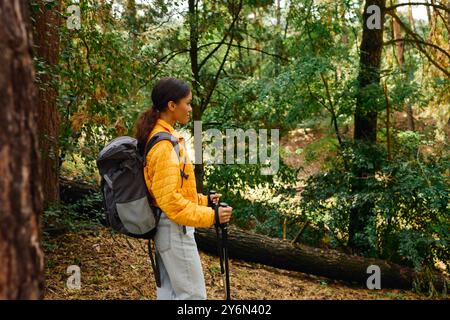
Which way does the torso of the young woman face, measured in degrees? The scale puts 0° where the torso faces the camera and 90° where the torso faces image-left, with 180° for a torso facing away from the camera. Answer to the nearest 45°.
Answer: approximately 270°

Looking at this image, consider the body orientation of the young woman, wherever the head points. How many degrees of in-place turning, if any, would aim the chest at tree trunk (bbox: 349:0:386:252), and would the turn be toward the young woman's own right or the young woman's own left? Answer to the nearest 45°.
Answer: approximately 45° to the young woman's own left

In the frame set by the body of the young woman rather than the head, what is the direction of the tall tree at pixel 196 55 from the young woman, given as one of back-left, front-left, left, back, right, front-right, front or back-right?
left

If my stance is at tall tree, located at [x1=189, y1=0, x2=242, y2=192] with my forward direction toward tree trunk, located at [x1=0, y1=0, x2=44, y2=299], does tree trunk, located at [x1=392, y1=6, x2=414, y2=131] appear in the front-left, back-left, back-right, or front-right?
back-left

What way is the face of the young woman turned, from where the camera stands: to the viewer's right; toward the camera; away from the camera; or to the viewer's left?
to the viewer's right

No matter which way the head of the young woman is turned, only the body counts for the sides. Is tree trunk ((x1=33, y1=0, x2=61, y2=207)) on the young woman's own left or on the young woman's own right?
on the young woman's own left

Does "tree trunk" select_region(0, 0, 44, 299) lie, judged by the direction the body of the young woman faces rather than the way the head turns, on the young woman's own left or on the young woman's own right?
on the young woman's own right
